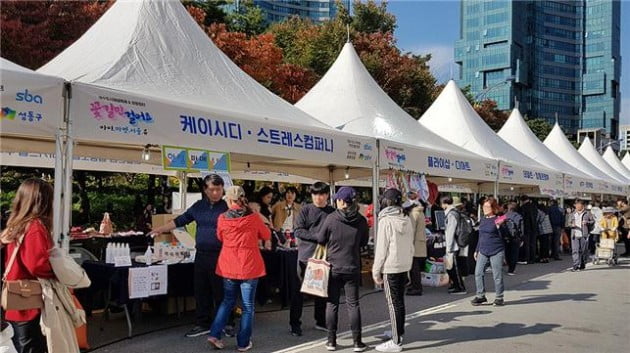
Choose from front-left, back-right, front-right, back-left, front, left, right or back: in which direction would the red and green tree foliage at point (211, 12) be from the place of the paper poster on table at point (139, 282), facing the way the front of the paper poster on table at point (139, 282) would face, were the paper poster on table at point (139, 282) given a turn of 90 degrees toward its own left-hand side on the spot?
left

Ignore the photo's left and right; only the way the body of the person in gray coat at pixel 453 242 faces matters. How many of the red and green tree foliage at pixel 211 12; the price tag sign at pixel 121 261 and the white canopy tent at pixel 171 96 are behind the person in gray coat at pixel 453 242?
0

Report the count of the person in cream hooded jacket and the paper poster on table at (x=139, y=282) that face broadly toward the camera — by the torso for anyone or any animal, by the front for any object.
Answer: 1

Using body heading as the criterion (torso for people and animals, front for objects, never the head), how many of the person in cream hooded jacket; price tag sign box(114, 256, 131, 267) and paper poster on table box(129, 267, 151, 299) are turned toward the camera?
2

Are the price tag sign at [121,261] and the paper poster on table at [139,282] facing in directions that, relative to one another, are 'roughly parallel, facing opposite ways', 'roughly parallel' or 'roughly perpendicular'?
roughly parallel

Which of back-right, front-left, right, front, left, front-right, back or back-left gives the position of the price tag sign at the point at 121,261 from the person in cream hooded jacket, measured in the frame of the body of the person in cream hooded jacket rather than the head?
front-left

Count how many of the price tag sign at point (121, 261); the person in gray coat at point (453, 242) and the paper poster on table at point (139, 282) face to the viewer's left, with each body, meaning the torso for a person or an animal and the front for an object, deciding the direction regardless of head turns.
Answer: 1

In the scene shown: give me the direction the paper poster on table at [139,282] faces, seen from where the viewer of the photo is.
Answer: facing the viewer

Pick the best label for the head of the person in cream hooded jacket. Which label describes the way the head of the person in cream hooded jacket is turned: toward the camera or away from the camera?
away from the camera

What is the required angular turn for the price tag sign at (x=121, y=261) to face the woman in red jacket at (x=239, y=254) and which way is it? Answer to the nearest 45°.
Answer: approximately 45° to its left

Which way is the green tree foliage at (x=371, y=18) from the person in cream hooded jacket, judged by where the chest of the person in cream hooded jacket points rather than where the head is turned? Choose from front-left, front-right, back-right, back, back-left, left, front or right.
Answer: front-right

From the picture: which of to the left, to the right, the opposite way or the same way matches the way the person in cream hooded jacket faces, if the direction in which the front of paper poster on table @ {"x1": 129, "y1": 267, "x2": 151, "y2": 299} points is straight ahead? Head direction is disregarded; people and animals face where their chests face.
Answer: the opposite way

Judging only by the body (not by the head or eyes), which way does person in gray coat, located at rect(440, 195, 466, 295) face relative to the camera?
to the viewer's left

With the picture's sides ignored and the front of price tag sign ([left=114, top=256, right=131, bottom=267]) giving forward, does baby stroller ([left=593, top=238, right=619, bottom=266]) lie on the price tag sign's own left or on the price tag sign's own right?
on the price tag sign's own left
